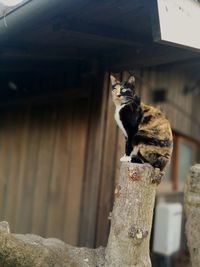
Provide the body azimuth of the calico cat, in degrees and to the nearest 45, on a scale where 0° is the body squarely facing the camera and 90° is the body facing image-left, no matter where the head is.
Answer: approximately 90°
